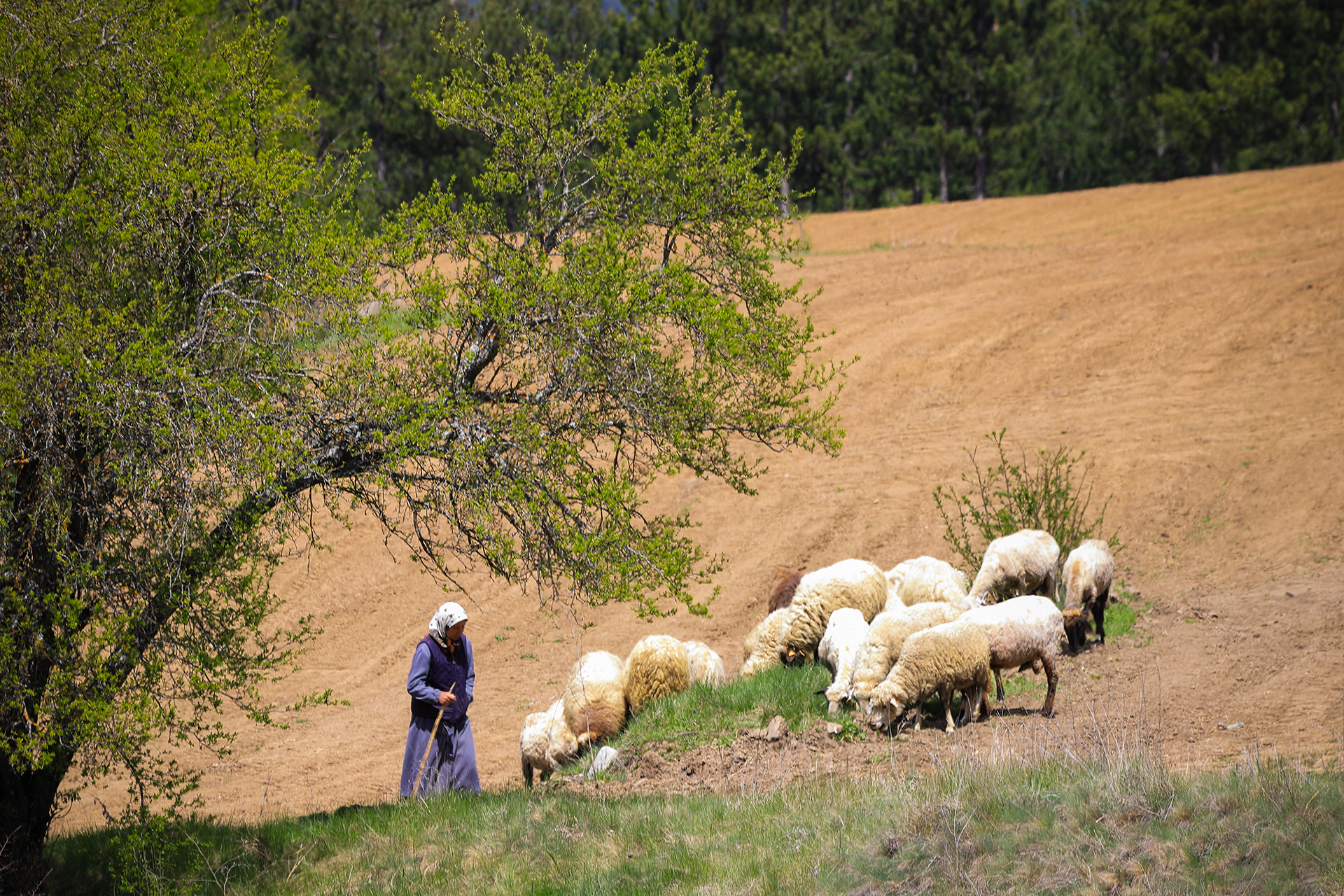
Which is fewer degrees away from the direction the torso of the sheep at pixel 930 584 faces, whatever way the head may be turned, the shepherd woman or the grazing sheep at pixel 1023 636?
the shepherd woman

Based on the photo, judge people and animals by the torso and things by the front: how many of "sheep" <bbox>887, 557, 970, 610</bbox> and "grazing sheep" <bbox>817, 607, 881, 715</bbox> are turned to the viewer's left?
1

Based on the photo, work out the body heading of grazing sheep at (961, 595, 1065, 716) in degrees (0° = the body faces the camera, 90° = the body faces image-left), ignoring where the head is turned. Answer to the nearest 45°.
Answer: approximately 90°

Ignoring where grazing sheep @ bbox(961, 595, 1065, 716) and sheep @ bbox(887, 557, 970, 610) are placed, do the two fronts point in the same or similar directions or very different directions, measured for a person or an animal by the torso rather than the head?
same or similar directions

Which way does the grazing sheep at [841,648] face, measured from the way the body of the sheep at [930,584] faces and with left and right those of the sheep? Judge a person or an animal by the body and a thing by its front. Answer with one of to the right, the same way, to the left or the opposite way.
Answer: to the left

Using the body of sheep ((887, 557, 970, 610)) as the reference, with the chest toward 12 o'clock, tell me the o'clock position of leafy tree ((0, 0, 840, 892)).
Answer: The leafy tree is roughly at 10 o'clock from the sheep.

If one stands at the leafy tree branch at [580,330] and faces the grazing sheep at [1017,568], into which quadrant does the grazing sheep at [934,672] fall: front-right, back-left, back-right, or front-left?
front-right

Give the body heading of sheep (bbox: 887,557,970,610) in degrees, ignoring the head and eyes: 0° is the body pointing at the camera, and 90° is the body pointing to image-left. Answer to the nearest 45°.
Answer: approximately 90°

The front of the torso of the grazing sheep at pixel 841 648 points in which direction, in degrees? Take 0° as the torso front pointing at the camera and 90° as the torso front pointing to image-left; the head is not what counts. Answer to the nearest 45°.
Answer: approximately 0°

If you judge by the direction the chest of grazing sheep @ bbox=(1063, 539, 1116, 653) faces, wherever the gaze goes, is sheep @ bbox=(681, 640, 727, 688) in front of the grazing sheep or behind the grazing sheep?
in front

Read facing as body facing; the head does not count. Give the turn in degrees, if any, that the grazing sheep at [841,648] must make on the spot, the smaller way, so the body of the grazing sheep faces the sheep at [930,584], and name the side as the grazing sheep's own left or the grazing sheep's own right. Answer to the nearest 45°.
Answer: approximately 135° to the grazing sheep's own left

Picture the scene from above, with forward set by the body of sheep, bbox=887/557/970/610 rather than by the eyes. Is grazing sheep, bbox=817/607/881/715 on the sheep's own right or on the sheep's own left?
on the sheep's own left

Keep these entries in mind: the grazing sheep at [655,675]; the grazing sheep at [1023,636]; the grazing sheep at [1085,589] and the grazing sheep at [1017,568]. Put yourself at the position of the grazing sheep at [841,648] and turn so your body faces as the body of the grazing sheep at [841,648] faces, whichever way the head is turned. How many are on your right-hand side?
1

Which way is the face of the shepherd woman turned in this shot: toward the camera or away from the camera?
toward the camera

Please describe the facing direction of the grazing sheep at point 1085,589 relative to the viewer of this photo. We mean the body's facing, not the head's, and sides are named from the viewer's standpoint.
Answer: facing the viewer and to the left of the viewer

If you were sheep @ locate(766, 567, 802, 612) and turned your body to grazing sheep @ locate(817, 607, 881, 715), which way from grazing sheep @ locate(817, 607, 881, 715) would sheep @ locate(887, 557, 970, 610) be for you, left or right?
left

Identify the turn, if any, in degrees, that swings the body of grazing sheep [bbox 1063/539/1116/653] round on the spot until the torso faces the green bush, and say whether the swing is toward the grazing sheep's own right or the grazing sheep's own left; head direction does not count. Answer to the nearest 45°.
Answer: approximately 135° to the grazing sheep's own right

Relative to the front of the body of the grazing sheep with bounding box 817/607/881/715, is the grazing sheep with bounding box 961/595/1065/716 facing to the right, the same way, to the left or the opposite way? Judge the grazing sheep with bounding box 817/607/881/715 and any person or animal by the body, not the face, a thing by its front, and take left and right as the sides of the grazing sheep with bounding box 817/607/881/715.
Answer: to the right
